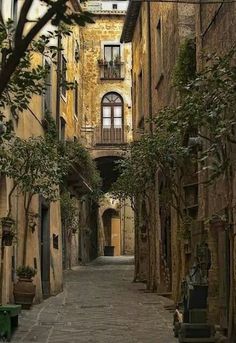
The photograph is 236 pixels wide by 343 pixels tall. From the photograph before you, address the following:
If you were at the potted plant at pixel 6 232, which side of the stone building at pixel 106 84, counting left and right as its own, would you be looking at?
front

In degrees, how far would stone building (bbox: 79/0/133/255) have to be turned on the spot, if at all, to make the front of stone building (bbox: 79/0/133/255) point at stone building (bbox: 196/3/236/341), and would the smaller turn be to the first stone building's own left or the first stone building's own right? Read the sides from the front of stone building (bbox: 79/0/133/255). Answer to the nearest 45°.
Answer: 0° — it already faces it

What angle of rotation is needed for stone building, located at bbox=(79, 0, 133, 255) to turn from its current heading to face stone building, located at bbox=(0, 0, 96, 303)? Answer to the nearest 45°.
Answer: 0° — it already faces it

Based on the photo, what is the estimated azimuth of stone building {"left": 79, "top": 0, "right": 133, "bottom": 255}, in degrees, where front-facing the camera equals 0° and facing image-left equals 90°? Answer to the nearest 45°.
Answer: approximately 0°

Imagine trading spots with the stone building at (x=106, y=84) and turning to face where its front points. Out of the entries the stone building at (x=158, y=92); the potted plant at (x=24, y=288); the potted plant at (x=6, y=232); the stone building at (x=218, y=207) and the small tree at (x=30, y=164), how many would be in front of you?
5

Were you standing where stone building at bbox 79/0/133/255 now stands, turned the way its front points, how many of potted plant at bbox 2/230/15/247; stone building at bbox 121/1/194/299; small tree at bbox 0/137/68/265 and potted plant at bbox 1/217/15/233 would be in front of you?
4

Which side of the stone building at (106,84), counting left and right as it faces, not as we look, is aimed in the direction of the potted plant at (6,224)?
front

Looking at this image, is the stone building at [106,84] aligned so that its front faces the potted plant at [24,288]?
yes

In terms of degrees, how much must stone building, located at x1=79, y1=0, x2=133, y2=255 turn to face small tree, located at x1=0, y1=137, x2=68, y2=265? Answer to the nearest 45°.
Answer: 0° — it already faces it
